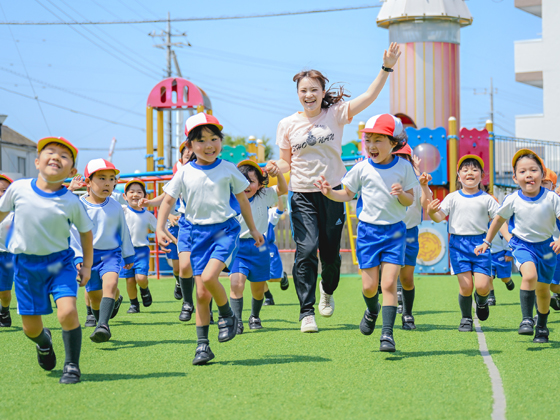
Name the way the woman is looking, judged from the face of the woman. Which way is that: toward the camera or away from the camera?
toward the camera

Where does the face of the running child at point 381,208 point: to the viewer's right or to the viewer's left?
to the viewer's left

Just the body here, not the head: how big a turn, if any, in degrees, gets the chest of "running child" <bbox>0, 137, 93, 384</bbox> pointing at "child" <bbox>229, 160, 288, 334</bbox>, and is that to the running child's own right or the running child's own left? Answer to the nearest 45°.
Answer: approximately 135° to the running child's own left

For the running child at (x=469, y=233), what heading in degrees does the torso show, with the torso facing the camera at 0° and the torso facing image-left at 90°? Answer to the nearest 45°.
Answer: approximately 0°

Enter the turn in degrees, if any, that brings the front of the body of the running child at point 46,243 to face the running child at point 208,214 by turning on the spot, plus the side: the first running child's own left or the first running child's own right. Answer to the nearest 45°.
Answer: approximately 90° to the first running child's own left

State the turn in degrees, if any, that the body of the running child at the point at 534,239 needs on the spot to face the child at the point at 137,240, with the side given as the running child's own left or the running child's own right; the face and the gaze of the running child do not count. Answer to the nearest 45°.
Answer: approximately 90° to the running child's own right

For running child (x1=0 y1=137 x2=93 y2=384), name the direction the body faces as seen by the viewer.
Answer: toward the camera

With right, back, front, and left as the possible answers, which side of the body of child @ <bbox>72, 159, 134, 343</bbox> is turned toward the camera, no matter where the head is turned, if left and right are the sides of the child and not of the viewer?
front

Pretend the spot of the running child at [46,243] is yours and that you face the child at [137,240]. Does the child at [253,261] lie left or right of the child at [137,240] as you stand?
right

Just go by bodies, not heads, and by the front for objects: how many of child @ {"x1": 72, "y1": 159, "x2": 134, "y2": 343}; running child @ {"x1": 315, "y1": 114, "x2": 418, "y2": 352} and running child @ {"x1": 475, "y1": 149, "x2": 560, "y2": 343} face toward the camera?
3

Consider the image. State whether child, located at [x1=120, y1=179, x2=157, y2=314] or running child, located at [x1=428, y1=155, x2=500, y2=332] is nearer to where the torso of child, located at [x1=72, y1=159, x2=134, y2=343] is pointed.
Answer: the running child

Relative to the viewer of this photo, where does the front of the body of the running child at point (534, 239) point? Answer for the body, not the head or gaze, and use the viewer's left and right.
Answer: facing the viewer

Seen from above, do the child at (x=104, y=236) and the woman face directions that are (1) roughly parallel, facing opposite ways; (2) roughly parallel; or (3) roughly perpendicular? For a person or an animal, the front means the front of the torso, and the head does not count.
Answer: roughly parallel
